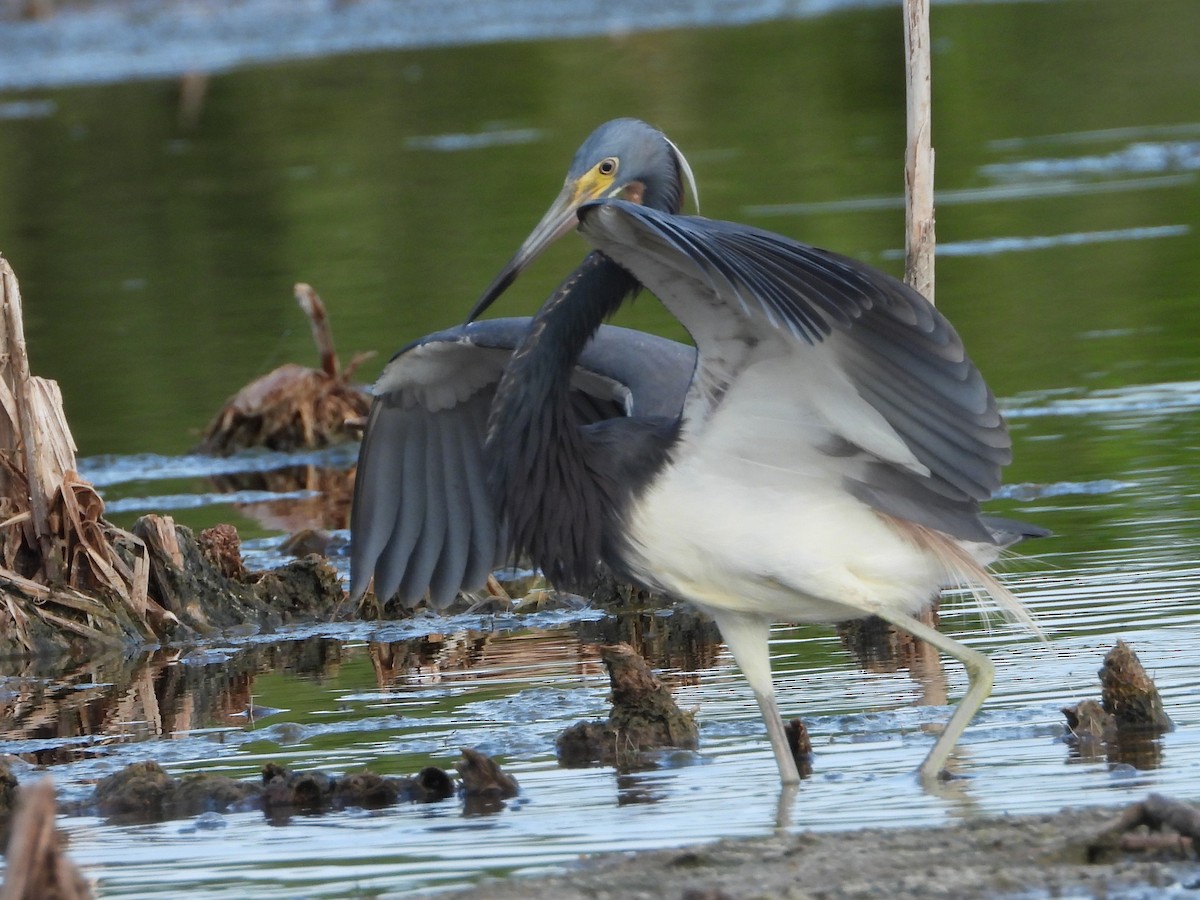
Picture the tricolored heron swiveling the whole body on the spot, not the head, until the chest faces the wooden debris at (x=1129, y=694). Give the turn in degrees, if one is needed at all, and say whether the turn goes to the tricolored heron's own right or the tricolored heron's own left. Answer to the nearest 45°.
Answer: approximately 180°

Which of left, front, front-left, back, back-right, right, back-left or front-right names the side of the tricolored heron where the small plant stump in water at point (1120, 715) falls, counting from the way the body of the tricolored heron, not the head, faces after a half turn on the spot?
front

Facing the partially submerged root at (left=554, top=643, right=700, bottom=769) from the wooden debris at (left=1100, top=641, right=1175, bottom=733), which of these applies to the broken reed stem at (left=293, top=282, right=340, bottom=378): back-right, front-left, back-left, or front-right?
front-right

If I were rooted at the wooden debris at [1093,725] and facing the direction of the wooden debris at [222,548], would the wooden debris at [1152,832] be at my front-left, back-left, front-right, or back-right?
back-left

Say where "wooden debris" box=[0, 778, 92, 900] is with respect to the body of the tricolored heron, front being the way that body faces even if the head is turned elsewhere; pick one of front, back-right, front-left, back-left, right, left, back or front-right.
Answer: front-left

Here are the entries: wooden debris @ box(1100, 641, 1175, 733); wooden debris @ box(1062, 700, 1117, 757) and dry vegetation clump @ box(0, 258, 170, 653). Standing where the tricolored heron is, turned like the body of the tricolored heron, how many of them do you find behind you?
2

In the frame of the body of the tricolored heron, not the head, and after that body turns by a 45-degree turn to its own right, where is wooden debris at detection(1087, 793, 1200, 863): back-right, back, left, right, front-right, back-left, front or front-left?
back

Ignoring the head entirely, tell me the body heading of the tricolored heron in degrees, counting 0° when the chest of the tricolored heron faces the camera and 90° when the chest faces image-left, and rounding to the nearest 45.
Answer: approximately 90°

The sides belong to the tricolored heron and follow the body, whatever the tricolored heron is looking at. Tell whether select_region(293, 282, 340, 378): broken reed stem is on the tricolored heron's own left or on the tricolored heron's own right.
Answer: on the tricolored heron's own right

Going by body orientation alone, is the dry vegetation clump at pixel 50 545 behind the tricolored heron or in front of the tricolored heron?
in front

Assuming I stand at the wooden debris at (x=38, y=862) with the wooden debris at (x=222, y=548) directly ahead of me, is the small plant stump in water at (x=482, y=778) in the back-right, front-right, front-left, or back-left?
front-right
